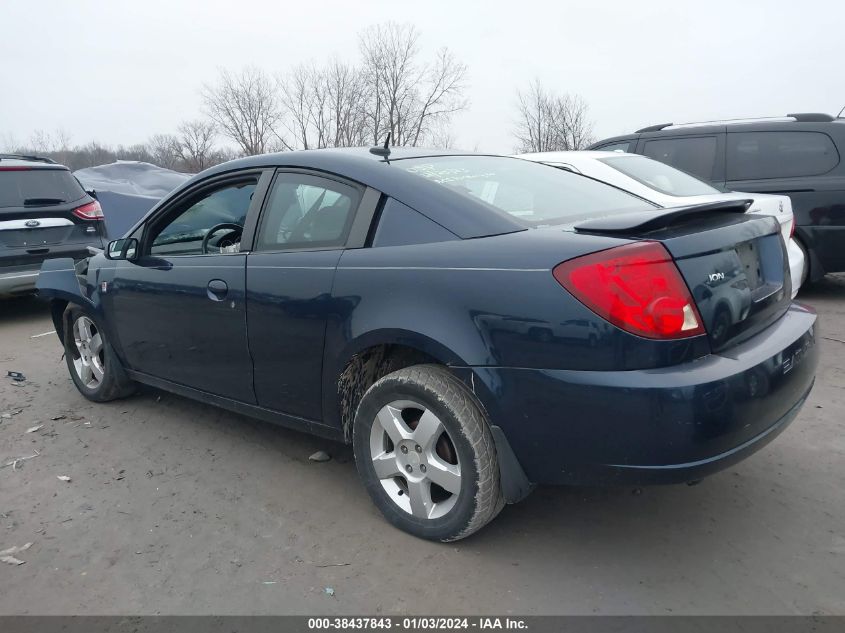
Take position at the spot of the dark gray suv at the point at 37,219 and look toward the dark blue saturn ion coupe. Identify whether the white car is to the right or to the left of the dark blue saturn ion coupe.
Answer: left

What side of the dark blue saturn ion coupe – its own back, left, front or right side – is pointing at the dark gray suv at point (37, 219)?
front

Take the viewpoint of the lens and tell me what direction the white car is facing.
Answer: facing away from the viewer and to the left of the viewer

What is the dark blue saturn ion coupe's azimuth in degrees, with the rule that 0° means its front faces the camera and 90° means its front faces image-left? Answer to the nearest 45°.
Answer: approximately 135°

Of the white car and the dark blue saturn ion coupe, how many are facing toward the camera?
0

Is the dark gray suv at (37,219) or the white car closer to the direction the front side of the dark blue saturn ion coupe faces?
the dark gray suv

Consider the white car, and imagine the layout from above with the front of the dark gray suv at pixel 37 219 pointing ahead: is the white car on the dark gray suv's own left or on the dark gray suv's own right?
on the dark gray suv's own right

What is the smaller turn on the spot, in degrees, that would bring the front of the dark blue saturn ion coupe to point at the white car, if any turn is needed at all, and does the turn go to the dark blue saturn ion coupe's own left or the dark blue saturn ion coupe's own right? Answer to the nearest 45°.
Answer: approximately 90° to the dark blue saturn ion coupe's own right

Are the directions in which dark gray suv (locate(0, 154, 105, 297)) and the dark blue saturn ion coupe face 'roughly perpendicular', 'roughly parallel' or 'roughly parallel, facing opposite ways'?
roughly parallel

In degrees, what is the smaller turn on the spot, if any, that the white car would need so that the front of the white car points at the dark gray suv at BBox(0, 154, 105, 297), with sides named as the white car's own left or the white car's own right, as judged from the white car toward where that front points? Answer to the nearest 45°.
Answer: approximately 45° to the white car's own left

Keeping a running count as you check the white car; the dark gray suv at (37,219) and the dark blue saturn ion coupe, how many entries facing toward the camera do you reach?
0

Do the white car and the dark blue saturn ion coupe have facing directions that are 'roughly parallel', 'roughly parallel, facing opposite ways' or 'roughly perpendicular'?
roughly parallel

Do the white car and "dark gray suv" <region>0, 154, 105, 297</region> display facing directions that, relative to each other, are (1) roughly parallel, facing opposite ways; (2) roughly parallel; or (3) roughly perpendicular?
roughly parallel

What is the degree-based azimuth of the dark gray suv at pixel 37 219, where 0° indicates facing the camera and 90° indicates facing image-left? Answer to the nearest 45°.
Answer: approximately 180°

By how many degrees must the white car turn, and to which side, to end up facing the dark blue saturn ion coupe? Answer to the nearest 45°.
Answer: approximately 135° to its left
